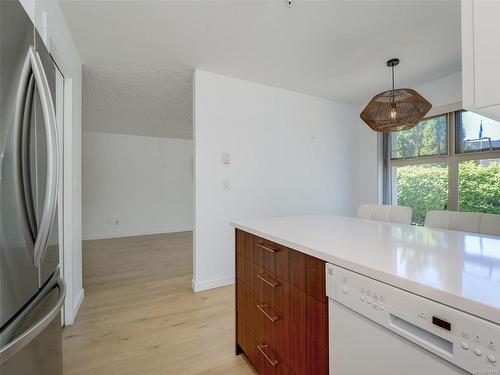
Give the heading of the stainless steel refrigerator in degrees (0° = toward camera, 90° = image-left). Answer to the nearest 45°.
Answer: approximately 270°

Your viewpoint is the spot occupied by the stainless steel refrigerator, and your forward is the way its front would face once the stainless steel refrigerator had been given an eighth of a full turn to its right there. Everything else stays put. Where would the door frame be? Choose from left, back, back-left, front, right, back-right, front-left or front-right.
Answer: back-left

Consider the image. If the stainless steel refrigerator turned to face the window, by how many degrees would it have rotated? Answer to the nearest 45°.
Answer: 0° — it already faces it
